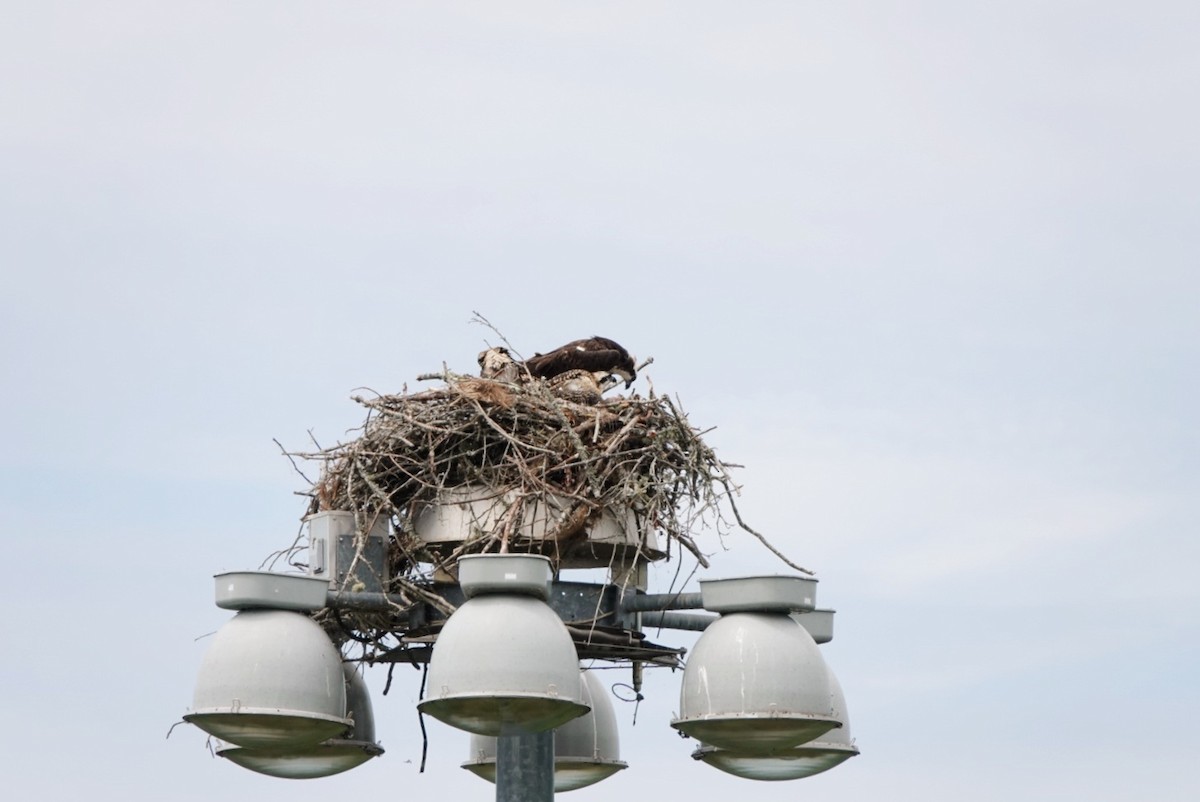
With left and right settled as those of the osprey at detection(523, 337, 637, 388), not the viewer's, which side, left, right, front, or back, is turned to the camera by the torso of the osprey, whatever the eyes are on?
right

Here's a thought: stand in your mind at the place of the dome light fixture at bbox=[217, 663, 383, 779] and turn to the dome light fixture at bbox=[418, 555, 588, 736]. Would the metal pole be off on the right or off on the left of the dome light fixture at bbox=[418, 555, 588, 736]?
left

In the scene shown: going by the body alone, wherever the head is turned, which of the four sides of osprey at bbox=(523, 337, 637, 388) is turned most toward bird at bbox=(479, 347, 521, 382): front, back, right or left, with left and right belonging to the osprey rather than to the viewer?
back
